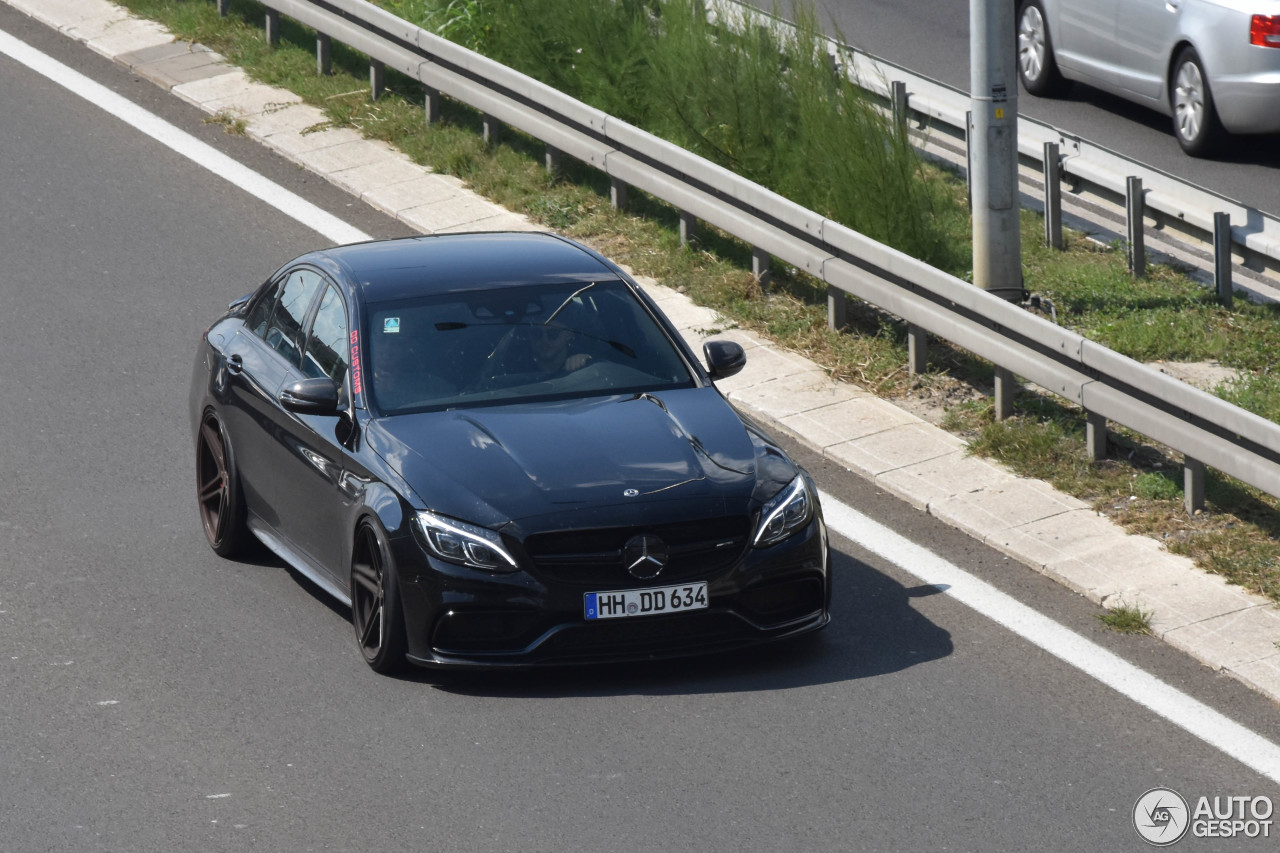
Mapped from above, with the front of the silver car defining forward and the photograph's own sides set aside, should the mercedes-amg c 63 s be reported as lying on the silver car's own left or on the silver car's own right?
on the silver car's own left

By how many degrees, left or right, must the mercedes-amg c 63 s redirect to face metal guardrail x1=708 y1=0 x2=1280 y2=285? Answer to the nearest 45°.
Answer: approximately 90° to its left

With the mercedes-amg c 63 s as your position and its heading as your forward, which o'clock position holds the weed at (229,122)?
The weed is roughly at 7 o'clock from the mercedes-amg c 63 s.

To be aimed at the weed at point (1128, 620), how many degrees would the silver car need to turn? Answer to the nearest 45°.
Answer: approximately 135° to its left

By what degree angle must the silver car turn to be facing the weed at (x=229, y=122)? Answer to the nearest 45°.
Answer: approximately 45° to its left

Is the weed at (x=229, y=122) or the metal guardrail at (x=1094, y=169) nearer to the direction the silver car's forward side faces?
the weed

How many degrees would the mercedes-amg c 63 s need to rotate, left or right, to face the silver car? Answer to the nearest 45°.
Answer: approximately 90° to its left

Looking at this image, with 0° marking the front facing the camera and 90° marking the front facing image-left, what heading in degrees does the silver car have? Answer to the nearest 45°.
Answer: approximately 135°

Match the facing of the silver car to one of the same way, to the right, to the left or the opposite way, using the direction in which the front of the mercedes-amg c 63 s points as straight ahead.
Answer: the opposite way

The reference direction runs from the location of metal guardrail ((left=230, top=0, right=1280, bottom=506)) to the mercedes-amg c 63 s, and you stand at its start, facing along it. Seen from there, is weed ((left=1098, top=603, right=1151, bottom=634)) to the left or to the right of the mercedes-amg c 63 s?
left

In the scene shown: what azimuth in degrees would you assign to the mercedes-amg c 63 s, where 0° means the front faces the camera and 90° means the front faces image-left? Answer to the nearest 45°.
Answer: approximately 315°
